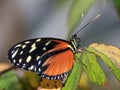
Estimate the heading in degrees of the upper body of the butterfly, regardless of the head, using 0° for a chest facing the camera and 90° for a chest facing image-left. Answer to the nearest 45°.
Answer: approximately 270°

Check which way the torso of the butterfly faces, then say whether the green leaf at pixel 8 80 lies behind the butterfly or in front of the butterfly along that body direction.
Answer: behind

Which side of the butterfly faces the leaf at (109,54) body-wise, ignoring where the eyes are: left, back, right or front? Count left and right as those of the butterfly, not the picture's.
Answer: front
